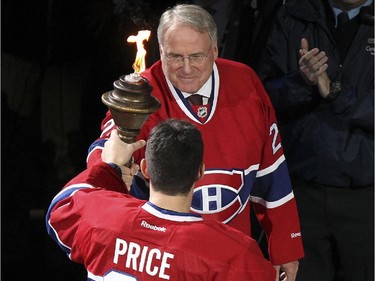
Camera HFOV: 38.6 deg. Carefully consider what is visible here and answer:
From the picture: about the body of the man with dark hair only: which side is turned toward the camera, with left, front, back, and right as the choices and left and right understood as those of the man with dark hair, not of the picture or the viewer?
back

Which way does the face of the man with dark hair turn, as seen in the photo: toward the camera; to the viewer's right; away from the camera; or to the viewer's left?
away from the camera
